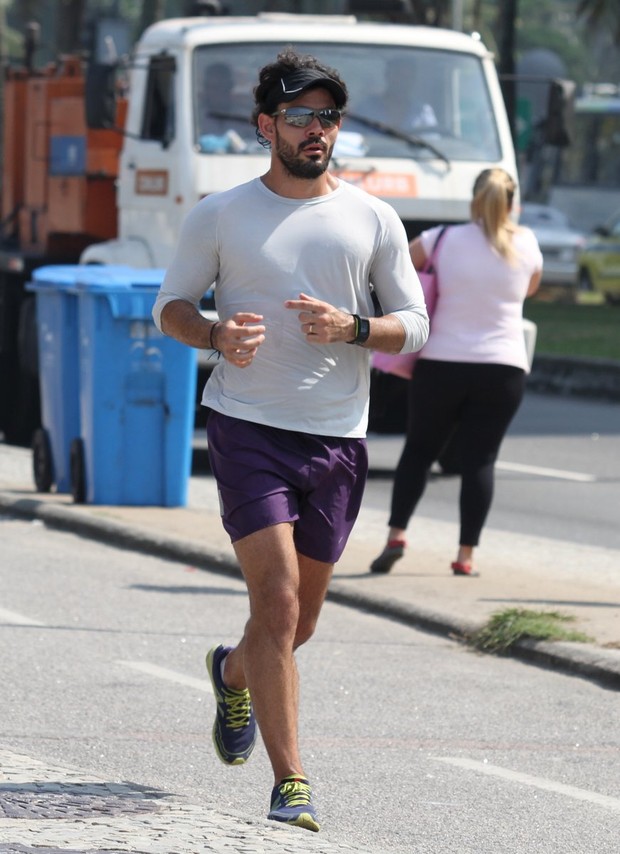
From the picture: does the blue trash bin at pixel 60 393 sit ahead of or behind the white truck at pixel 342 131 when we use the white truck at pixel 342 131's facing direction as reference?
ahead

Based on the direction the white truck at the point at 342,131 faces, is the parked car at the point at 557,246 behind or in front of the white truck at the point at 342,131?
behind

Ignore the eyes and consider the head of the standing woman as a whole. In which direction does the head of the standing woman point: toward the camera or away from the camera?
away from the camera

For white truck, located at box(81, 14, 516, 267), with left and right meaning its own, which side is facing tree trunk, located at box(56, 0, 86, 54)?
back

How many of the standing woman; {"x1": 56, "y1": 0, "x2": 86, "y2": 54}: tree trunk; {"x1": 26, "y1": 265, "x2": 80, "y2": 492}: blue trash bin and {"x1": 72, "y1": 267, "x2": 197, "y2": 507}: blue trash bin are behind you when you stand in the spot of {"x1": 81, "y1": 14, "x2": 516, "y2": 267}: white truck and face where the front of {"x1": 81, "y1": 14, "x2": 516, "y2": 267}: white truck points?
1

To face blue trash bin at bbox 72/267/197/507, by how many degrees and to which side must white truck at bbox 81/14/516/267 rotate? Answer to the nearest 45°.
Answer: approximately 45° to its right

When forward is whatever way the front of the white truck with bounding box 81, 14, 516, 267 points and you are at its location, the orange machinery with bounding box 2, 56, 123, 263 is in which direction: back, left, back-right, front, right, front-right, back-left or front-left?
back-right

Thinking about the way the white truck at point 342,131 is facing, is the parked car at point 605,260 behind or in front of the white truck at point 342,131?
behind

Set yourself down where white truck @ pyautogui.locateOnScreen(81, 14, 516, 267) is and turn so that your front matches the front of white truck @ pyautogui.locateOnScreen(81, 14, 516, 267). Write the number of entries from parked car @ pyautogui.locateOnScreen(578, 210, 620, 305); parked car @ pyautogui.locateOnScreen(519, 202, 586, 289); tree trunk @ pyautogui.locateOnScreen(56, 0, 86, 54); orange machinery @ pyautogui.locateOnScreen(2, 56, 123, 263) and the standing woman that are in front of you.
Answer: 1

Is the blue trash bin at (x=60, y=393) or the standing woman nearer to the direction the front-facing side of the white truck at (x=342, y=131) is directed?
the standing woman

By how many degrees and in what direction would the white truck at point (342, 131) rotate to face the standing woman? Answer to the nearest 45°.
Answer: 0° — it already faces them

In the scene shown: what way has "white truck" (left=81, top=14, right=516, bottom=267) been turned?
toward the camera

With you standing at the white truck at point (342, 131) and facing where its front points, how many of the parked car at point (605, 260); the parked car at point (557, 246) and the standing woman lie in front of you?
1
